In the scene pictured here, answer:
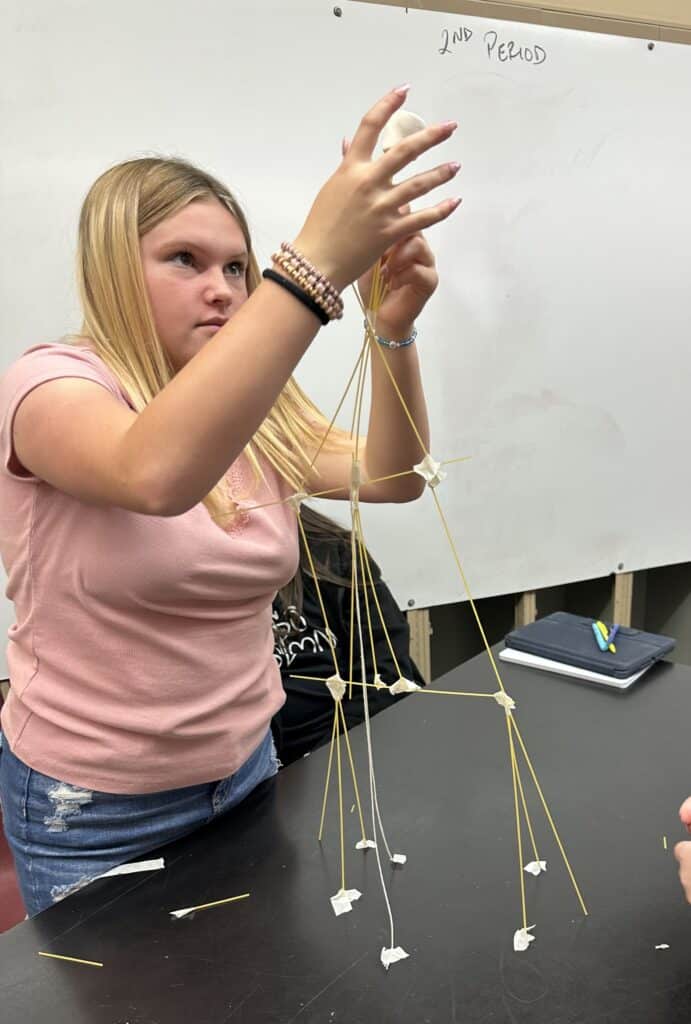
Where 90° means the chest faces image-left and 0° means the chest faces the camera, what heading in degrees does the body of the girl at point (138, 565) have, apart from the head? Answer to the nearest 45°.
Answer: approximately 315°

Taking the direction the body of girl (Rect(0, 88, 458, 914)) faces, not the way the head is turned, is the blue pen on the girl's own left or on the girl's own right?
on the girl's own left

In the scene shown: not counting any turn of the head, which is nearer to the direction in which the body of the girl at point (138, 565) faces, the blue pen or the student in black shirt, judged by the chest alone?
the blue pen
